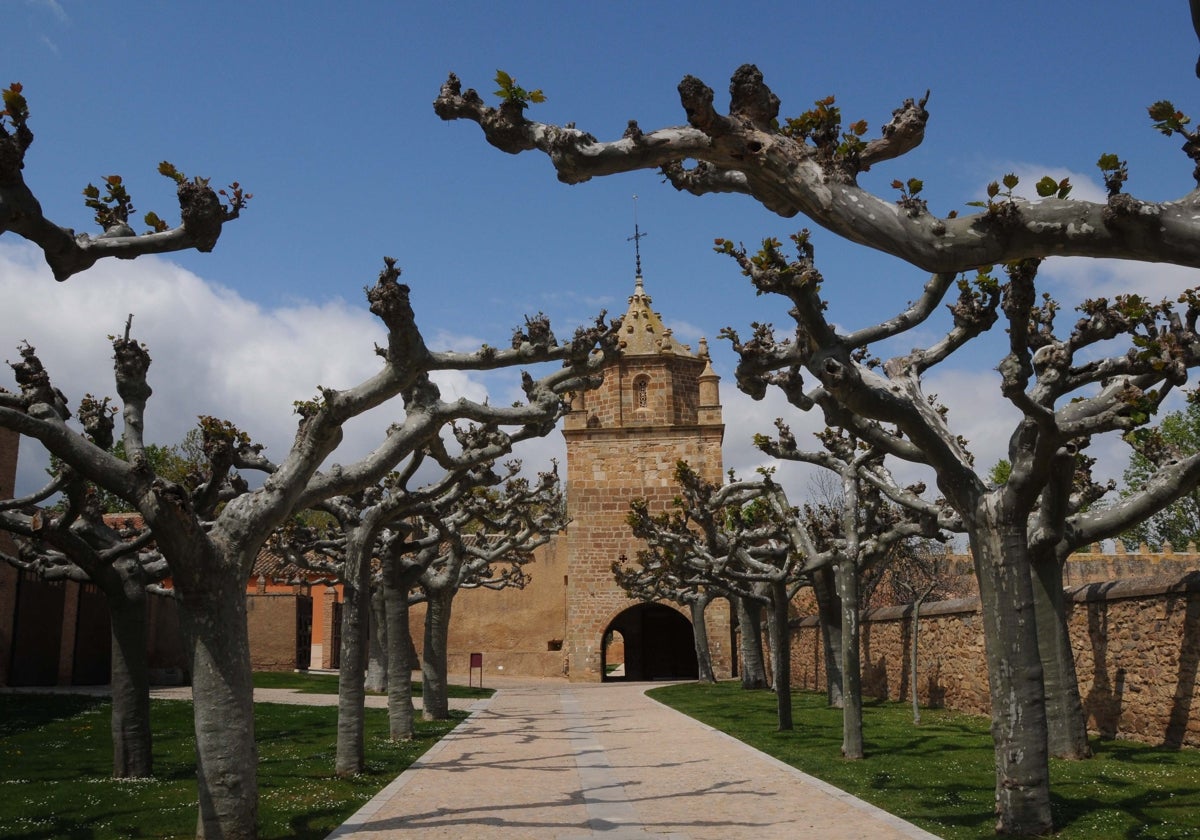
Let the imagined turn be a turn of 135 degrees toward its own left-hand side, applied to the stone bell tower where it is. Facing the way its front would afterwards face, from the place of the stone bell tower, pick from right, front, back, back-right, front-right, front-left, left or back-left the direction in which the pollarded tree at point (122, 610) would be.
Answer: back-right

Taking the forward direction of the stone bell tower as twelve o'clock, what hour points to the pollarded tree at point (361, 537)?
The pollarded tree is roughly at 12 o'clock from the stone bell tower.

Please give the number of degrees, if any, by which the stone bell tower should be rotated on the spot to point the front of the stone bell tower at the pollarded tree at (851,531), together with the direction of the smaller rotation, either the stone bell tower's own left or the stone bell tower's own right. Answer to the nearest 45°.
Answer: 0° — it already faces it

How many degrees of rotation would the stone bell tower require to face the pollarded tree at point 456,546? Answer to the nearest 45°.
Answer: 0° — it already faces it

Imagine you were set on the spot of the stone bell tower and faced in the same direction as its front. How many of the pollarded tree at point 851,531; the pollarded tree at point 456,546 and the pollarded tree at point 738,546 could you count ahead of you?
3

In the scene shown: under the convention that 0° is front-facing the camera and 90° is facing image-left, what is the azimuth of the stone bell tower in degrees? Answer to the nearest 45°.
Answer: approximately 0°

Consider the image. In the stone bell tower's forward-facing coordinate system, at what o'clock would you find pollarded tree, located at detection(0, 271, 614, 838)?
The pollarded tree is roughly at 12 o'clock from the stone bell tower.

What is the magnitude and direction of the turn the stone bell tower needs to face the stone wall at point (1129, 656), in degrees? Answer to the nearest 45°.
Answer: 0° — it already faces it

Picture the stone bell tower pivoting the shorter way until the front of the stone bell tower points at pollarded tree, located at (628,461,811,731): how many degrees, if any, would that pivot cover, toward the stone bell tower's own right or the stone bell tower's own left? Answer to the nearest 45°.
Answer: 0° — it already faces it

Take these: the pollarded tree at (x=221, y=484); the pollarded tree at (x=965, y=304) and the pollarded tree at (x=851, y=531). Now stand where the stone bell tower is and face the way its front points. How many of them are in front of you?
3
